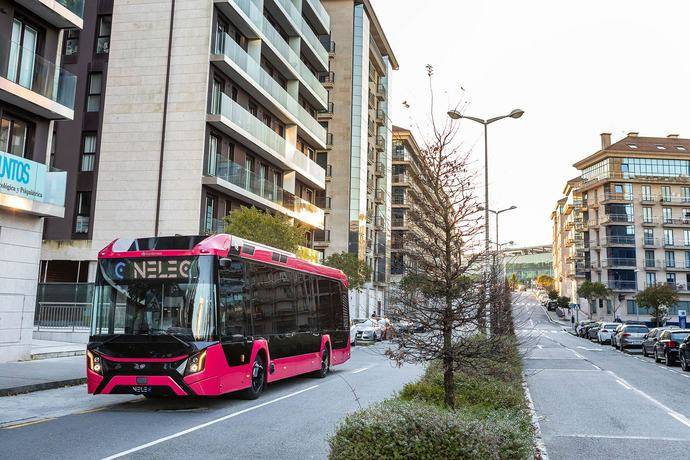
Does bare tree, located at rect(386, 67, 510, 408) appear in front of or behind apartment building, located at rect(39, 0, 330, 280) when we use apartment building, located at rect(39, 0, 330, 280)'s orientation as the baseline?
in front

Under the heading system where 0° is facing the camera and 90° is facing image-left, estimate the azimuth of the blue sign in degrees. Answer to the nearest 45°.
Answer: approximately 315°

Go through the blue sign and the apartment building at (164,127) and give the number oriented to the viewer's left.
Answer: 0

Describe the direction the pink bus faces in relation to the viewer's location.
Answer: facing the viewer and to the left of the viewer

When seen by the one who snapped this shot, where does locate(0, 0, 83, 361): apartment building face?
facing the viewer and to the right of the viewer

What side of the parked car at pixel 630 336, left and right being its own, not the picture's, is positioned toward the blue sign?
back

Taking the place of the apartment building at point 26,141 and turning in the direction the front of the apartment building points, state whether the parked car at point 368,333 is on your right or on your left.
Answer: on your left

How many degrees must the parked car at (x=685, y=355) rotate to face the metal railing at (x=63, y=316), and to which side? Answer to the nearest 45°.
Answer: approximately 90° to its left

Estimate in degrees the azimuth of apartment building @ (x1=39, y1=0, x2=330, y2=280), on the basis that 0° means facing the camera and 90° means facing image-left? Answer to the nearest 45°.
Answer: approximately 315°

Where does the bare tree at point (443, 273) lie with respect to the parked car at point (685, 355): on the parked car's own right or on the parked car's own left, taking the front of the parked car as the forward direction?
on the parked car's own left
